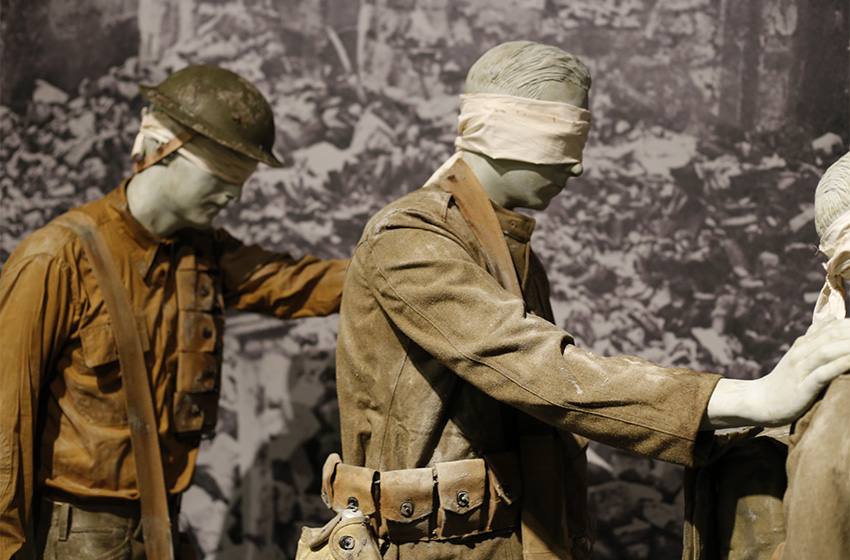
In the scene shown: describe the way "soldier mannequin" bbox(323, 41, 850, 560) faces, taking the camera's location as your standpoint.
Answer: facing to the right of the viewer

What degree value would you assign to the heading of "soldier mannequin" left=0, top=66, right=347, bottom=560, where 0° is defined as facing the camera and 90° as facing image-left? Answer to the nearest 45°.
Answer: approximately 315°

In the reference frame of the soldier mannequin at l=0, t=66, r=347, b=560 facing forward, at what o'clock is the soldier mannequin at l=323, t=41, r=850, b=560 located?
the soldier mannequin at l=323, t=41, r=850, b=560 is roughly at 12 o'clock from the soldier mannequin at l=0, t=66, r=347, b=560.

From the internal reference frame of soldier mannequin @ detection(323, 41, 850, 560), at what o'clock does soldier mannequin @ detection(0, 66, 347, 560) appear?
soldier mannequin @ detection(0, 66, 347, 560) is roughly at 7 o'clock from soldier mannequin @ detection(323, 41, 850, 560).
